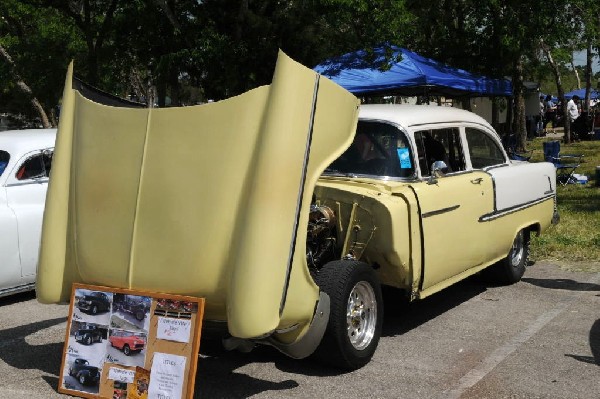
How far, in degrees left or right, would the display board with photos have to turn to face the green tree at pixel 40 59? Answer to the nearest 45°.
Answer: approximately 180°

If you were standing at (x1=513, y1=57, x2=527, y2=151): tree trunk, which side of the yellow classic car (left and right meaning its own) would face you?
back

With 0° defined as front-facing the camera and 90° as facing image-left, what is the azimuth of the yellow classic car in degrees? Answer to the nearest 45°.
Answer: approximately 45°

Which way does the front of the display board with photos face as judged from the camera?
facing the viewer

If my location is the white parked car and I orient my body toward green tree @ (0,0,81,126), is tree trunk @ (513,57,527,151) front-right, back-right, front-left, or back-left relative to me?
front-right

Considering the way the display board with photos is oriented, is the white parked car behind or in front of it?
behind
